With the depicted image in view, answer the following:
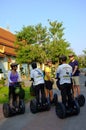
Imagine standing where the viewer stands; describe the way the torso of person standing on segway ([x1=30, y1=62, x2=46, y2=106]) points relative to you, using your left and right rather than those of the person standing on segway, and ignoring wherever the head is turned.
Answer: facing away from the viewer and to the left of the viewer

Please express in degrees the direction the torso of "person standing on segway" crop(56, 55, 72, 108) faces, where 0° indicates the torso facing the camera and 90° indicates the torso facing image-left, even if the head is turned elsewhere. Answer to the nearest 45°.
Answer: approximately 180°

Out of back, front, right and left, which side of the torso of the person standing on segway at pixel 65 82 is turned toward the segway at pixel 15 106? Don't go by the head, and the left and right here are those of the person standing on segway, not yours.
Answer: left

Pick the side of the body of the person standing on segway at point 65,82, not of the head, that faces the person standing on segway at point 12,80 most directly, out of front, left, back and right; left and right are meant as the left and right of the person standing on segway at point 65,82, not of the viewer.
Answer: left
